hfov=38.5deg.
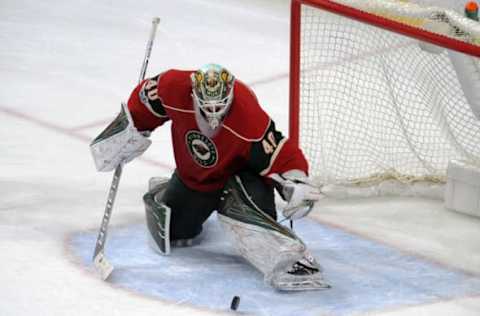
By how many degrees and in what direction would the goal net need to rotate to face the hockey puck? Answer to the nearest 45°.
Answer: approximately 45° to its left

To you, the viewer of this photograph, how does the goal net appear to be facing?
facing the viewer and to the left of the viewer

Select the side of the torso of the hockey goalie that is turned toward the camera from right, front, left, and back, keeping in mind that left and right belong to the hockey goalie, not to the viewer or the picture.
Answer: front
